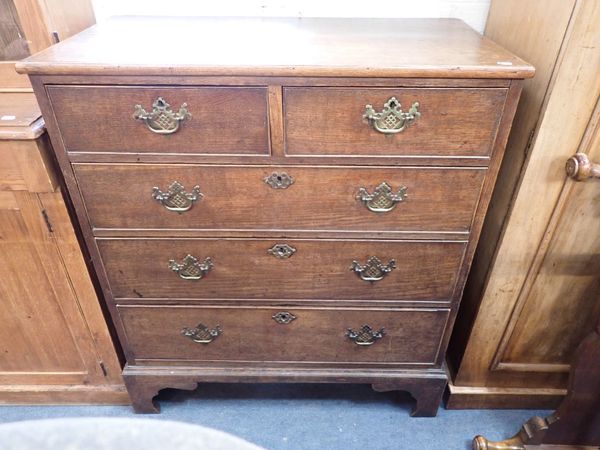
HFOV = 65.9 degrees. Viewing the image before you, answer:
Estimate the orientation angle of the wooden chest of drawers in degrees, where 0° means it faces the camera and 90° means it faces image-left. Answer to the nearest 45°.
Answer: approximately 0°
